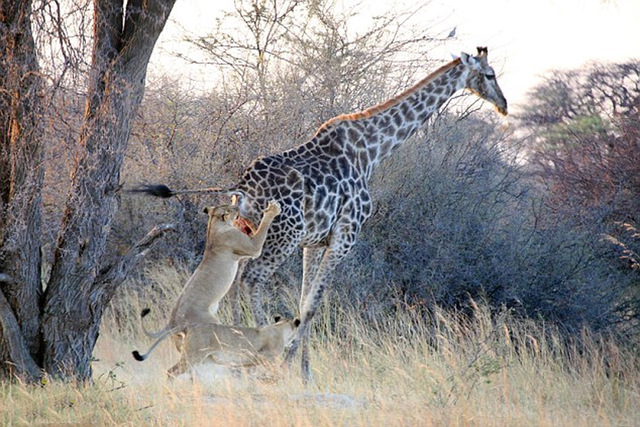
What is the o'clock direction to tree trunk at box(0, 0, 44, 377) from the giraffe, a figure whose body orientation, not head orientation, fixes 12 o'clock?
The tree trunk is roughly at 5 o'clock from the giraffe.

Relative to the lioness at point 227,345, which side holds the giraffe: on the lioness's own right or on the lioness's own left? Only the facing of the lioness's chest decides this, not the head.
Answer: on the lioness's own left

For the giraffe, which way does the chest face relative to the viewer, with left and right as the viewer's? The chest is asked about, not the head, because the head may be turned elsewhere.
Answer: facing to the right of the viewer

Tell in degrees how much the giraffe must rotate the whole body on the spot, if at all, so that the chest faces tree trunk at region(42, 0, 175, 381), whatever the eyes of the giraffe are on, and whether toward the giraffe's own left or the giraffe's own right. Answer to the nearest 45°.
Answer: approximately 135° to the giraffe's own right

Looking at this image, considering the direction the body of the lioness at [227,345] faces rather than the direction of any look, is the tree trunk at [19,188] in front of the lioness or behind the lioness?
behind

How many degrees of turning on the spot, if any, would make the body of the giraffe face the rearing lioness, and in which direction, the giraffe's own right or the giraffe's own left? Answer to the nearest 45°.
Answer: approximately 135° to the giraffe's own right

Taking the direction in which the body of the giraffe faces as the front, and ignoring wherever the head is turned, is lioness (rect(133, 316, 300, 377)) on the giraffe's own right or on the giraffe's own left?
on the giraffe's own right

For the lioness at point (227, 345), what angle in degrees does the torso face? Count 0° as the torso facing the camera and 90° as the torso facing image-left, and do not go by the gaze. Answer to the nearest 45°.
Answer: approximately 270°

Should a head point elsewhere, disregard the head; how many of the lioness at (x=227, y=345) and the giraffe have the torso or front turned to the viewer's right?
2

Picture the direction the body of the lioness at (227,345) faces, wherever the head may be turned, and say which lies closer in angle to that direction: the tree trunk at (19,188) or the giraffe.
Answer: the giraffe
